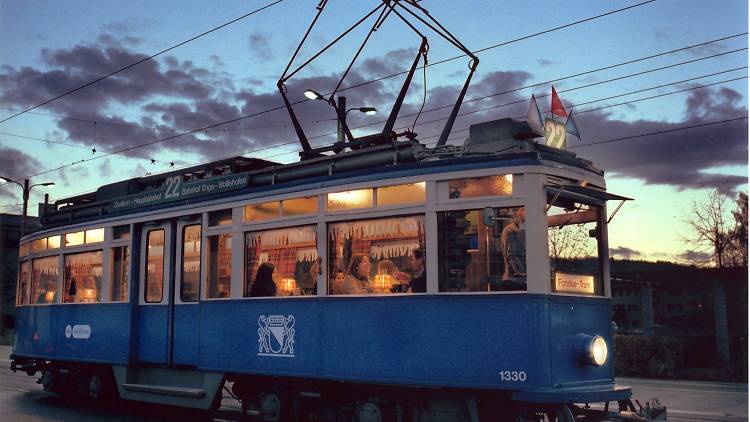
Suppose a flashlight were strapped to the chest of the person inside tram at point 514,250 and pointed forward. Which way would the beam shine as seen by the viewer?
to the viewer's right

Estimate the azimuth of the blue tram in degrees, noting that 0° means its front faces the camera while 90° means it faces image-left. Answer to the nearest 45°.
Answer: approximately 315°

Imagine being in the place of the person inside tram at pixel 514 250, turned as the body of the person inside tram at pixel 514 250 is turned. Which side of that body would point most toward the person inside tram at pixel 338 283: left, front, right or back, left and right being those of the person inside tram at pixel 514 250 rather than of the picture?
back
